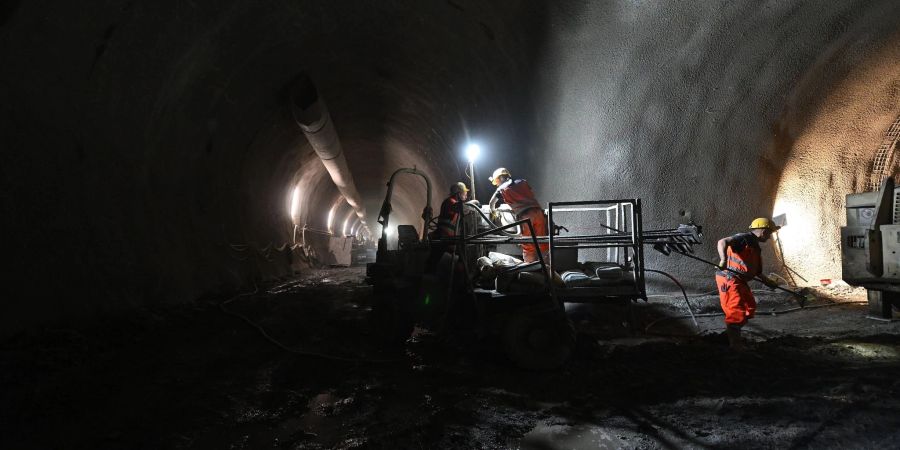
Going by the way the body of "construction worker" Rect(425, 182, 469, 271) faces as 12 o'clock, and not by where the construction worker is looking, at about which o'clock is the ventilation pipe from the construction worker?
The ventilation pipe is roughly at 8 o'clock from the construction worker.

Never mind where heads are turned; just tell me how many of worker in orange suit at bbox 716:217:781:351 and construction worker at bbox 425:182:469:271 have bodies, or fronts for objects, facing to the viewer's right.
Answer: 2

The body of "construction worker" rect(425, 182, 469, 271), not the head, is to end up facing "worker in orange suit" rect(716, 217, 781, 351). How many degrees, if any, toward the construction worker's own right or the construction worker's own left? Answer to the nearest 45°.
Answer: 0° — they already face them

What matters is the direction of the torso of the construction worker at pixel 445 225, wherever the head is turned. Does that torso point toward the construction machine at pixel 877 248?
yes

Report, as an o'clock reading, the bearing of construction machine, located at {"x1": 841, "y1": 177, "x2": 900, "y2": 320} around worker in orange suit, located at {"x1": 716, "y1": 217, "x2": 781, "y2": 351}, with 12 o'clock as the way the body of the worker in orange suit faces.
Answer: The construction machine is roughly at 10 o'clock from the worker in orange suit.

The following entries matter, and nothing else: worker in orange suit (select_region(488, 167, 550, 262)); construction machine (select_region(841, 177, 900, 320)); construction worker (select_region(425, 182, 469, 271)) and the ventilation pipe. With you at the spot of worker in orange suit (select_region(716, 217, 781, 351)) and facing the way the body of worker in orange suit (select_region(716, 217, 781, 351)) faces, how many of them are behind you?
3

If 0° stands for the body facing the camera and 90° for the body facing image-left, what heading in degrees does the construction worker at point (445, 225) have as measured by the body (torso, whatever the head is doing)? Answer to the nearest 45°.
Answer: approximately 270°

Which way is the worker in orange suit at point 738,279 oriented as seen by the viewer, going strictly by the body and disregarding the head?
to the viewer's right

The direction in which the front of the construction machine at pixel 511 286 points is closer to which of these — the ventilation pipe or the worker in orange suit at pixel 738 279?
the worker in orange suit

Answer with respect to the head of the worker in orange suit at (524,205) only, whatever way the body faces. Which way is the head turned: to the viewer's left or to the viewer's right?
to the viewer's left
